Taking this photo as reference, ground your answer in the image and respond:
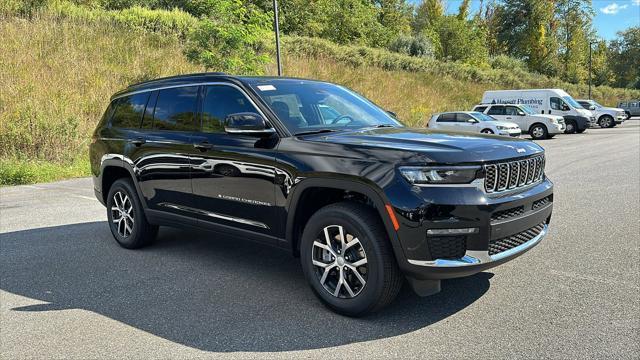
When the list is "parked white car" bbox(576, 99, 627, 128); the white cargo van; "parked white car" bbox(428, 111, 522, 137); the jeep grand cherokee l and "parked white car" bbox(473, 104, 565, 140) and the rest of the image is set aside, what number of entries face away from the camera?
0

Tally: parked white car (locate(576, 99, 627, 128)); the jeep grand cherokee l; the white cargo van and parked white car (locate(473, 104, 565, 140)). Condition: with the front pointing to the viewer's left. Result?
0

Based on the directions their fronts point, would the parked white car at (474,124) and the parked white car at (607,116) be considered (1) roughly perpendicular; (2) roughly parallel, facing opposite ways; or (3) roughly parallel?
roughly parallel

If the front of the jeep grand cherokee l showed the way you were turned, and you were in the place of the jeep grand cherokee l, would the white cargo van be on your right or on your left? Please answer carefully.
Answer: on your left

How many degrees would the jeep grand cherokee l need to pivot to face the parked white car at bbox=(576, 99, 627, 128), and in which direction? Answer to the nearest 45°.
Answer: approximately 90° to its left

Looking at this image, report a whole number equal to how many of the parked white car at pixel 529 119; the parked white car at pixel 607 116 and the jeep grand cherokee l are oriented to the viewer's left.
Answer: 0

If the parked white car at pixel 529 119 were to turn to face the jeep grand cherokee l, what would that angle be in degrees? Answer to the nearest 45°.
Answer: approximately 45° to its right

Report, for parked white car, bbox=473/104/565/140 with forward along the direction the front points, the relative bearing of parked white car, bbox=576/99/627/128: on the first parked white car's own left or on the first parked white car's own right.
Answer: on the first parked white car's own left

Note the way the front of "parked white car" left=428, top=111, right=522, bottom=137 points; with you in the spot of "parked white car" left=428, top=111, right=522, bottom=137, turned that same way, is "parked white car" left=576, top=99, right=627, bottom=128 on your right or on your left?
on your left

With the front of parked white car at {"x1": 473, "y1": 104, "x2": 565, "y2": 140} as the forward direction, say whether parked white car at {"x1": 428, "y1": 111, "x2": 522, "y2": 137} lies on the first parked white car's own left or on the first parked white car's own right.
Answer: on the first parked white car's own right

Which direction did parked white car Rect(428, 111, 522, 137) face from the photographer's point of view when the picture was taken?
facing the viewer and to the right of the viewer
